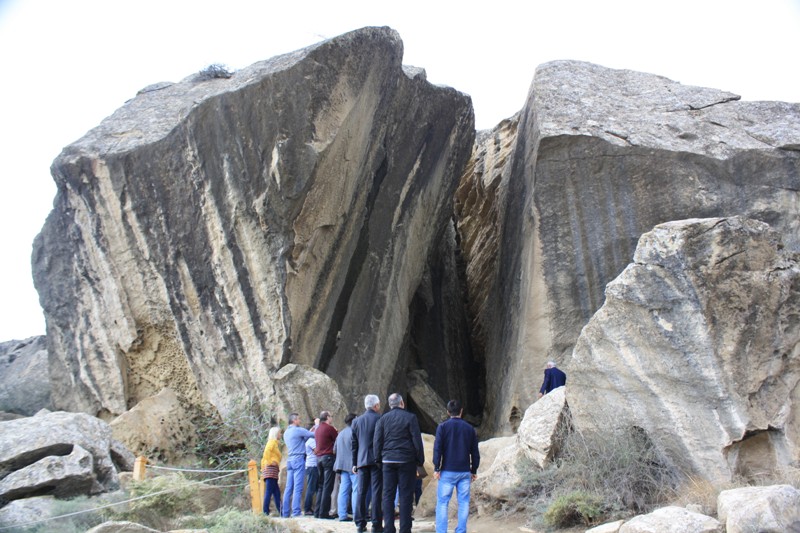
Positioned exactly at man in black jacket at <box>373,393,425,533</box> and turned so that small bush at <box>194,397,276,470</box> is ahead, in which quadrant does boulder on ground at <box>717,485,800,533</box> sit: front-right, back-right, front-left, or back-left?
back-right

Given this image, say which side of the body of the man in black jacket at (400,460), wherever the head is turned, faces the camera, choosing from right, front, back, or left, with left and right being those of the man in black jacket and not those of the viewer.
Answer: back

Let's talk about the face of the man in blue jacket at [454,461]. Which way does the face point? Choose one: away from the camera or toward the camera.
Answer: away from the camera

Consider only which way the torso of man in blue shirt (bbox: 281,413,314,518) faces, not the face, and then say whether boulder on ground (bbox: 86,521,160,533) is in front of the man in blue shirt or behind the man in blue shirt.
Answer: behind

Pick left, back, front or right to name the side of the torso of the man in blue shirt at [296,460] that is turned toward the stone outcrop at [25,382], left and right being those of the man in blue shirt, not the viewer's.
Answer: left

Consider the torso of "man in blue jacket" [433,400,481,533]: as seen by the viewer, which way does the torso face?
away from the camera

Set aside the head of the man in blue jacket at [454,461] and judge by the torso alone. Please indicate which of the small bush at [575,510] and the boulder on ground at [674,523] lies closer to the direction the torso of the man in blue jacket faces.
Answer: the small bush

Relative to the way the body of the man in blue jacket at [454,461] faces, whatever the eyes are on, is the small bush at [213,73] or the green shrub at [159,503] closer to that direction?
the small bush

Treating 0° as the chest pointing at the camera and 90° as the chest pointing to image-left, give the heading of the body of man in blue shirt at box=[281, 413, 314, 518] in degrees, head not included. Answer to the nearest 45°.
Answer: approximately 225°

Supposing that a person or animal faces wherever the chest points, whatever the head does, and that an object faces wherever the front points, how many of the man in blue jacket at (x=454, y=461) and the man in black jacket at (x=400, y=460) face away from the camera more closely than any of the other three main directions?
2

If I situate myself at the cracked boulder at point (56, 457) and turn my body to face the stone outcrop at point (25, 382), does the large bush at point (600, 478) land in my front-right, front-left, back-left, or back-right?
back-right
